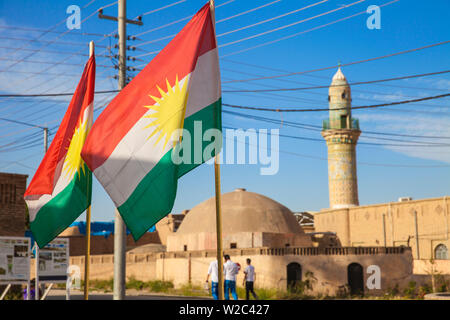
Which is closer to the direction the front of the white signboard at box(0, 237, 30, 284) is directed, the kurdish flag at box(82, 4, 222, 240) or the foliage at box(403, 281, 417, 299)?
the kurdish flag

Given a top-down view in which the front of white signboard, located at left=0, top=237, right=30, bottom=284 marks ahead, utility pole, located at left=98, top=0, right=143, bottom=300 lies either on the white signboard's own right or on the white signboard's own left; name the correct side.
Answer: on the white signboard's own left

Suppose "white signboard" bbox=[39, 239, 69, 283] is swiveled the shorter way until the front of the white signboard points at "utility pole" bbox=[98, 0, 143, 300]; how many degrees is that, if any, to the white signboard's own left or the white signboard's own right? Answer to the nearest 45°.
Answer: approximately 90° to the white signboard's own left

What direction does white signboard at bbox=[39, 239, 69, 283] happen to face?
toward the camera

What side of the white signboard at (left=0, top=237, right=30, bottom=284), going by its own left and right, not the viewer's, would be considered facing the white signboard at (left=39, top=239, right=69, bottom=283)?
left

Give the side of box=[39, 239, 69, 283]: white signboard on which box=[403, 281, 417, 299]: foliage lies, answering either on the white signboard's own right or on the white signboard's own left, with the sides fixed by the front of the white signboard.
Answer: on the white signboard's own left

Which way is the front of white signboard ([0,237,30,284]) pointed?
toward the camera

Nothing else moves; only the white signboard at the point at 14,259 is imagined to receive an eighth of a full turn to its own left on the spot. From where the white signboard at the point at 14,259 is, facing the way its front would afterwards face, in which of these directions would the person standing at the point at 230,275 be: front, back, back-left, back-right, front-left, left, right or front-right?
front-left

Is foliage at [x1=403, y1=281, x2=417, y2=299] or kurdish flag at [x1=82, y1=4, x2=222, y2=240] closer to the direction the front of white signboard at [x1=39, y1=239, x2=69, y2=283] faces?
the kurdish flag

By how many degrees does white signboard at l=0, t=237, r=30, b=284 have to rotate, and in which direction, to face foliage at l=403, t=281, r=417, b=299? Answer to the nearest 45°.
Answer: approximately 135° to its left

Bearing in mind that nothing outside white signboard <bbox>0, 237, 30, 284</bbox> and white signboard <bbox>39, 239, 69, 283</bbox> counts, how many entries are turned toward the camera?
2

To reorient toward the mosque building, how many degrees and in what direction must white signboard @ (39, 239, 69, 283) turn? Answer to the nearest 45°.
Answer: approximately 135° to its left
